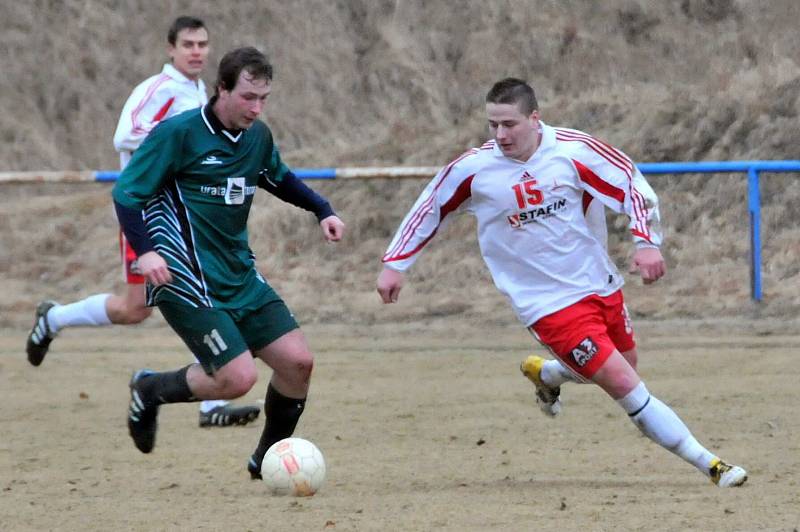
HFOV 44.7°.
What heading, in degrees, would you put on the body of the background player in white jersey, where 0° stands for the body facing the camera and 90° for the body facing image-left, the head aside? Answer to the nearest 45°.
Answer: approximately 315°

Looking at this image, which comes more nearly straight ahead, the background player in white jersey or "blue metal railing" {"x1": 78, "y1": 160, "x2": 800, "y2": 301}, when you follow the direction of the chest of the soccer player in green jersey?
the blue metal railing

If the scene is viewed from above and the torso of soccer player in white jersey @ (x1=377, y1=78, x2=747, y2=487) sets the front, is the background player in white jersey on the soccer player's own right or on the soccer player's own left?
on the soccer player's own right

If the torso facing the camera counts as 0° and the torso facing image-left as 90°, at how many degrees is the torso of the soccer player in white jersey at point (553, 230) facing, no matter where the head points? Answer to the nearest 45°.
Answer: approximately 0°

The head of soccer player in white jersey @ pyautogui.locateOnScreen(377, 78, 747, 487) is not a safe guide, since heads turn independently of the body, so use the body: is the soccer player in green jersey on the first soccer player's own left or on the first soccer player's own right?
on the first soccer player's own right

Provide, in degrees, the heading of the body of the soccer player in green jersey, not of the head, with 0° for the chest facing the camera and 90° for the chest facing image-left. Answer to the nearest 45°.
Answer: approximately 315°

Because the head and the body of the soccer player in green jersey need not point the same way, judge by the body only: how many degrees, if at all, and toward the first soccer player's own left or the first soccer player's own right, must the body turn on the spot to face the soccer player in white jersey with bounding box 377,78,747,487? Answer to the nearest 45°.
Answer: approximately 45° to the first soccer player's own left
